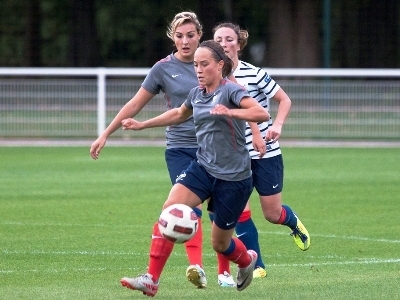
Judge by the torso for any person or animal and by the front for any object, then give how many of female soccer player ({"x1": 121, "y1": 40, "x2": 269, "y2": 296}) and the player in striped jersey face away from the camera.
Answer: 0

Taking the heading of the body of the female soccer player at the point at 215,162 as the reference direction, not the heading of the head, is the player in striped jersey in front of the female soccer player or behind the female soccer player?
behind

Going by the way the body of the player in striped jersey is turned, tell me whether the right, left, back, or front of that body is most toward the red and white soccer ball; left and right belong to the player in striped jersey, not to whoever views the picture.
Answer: front

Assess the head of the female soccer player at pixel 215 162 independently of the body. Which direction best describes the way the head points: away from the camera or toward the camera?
toward the camera

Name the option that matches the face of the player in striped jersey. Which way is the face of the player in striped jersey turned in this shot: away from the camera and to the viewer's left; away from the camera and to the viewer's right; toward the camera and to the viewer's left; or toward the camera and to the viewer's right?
toward the camera and to the viewer's left

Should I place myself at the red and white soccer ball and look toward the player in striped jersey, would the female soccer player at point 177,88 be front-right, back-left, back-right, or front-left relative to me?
front-left

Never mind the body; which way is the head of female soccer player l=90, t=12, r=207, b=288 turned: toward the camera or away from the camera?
toward the camera

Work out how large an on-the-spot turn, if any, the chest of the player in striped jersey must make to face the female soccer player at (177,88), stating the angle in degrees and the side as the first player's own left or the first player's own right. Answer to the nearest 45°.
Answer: approximately 45° to the first player's own right

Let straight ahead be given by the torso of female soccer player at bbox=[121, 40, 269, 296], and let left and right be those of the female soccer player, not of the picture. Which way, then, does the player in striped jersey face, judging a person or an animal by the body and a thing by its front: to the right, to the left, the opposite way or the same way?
the same way

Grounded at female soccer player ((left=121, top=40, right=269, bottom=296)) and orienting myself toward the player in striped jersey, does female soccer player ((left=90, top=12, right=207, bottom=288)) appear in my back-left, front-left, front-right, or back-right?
front-left

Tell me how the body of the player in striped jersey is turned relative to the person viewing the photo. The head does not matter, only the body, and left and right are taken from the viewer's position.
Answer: facing the viewer and to the left of the viewer

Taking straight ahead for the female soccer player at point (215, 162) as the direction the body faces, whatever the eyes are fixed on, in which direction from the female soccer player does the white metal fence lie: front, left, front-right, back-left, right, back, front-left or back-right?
back-right
